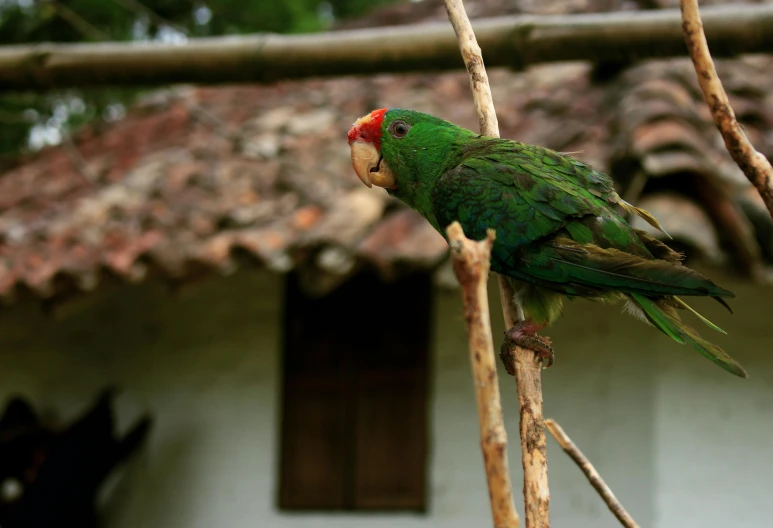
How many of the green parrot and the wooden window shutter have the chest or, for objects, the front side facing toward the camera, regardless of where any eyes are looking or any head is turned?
1

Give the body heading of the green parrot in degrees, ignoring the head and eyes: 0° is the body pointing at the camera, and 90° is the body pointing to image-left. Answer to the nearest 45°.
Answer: approximately 90°

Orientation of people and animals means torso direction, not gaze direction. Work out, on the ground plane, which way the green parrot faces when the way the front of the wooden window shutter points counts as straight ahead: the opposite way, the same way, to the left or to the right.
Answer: to the right

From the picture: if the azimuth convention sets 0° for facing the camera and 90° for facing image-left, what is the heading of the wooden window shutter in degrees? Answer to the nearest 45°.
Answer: approximately 0°

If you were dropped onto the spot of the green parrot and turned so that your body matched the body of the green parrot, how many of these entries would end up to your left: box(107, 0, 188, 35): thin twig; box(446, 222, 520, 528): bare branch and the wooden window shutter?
1

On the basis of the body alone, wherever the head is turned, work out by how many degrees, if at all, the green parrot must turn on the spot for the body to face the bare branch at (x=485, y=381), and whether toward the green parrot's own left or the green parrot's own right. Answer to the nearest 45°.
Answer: approximately 90° to the green parrot's own left

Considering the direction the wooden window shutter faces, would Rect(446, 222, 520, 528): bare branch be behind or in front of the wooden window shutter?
in front

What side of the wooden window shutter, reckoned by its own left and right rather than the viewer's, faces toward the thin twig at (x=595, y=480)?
front

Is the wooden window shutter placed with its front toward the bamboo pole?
yes

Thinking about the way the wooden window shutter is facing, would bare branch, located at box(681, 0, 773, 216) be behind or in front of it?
in front

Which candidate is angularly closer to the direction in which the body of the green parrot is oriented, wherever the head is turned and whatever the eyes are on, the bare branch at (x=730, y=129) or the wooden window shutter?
the wooden window shutter

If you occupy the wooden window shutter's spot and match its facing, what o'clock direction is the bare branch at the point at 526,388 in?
The bare branch is roughly at 12 o'clock from the wooden window shutter.

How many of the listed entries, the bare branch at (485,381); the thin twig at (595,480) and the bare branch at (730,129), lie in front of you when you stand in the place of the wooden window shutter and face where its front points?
3
